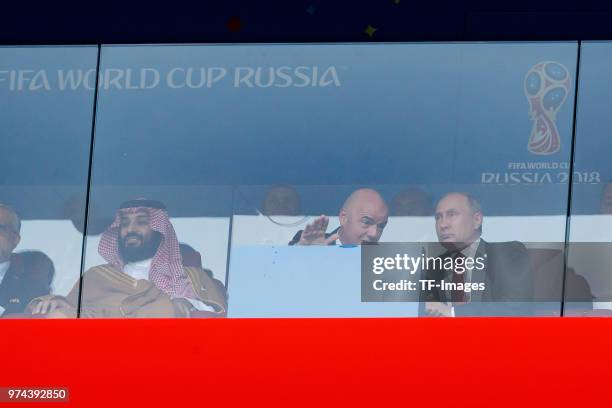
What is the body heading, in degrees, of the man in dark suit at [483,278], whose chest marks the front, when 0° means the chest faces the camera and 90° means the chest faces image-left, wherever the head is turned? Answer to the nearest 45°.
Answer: approximately 45°

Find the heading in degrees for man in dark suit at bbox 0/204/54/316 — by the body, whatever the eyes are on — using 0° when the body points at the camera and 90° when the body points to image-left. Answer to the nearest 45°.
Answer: approximately 0°
